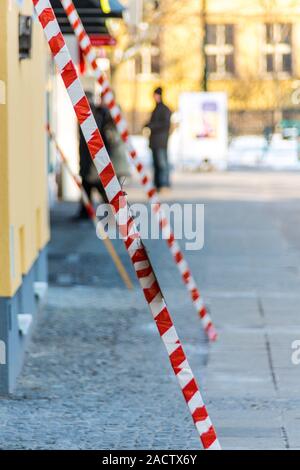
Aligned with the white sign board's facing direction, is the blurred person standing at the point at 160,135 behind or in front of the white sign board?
in front

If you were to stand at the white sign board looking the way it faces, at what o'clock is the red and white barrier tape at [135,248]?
The red and white barrier tape is roughly at 12 o'clock from the white sign board.

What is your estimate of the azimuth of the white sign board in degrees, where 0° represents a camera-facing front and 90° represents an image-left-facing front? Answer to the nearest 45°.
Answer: approximately 0°

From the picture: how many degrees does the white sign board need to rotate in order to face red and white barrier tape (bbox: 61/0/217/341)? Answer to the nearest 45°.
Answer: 0° — it already faces it
